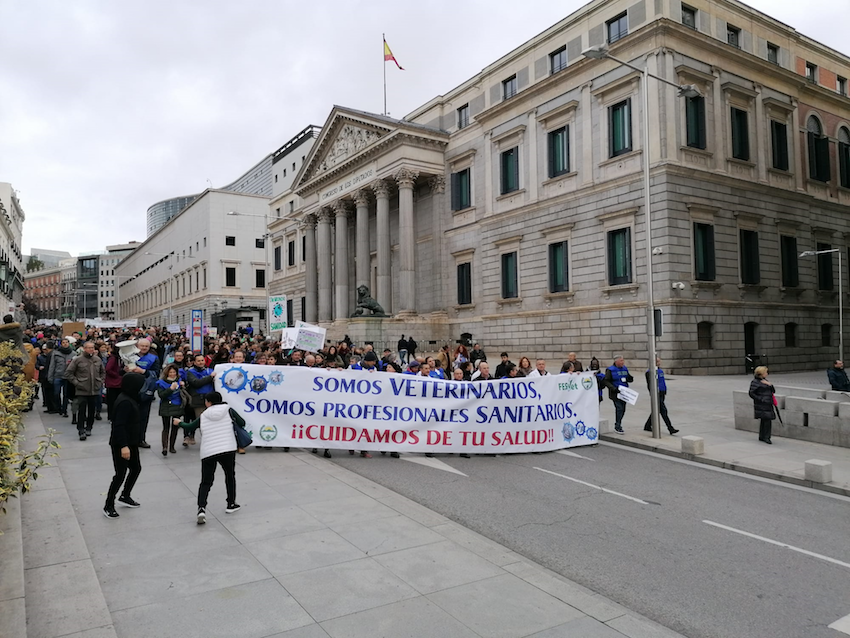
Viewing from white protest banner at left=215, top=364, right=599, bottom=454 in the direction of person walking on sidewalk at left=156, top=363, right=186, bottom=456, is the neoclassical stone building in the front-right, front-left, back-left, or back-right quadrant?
back-right

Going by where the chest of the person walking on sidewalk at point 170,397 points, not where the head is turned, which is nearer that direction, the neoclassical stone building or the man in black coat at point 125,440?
the man in black coat

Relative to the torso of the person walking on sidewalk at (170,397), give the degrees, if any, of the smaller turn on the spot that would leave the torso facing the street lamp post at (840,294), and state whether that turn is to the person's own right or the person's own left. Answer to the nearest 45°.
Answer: approximately 90° to the person's own left

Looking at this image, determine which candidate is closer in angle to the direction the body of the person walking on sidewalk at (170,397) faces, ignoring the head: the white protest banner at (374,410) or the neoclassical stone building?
the white protest banner

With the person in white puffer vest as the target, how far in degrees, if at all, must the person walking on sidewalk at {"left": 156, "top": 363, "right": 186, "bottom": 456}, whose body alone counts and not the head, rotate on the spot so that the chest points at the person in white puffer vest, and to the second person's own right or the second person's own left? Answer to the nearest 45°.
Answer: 0° — they already face them

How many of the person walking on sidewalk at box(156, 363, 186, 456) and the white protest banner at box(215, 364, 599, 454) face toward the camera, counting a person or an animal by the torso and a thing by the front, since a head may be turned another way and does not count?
2

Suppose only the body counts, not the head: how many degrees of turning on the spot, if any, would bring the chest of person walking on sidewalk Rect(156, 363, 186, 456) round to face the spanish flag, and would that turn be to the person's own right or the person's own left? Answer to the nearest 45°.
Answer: approximately 135° to the person's own left

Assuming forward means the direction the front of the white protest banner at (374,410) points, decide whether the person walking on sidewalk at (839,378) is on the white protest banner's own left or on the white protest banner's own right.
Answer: on the white protest banner's own left

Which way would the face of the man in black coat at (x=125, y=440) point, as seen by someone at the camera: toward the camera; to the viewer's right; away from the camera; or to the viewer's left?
away from the camera

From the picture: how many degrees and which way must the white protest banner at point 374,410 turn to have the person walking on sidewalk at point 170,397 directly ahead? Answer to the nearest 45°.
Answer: approximately 90° to its right

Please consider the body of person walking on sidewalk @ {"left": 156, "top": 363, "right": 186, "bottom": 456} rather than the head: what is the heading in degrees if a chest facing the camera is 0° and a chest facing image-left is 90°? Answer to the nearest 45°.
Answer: approximately 0°

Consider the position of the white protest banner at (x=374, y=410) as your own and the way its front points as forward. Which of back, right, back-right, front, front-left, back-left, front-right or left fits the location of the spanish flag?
back

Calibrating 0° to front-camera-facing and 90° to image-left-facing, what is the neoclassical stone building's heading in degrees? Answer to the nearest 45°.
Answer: approximately 45°

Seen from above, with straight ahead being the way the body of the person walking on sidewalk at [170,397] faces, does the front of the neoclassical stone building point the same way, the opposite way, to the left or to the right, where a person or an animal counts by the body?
to the right
